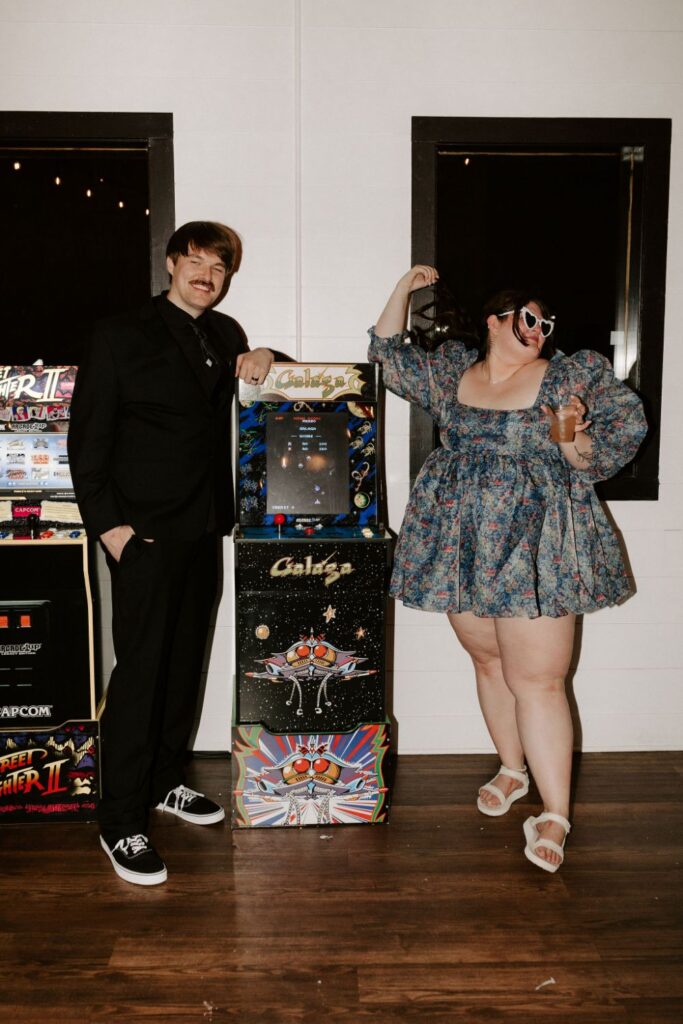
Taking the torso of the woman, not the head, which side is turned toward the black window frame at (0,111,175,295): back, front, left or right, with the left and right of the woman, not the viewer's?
right

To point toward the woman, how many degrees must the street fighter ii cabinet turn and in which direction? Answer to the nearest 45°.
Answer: approximately 45° to its left

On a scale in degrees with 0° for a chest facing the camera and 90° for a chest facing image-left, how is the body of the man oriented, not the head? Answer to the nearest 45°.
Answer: approximately 315°

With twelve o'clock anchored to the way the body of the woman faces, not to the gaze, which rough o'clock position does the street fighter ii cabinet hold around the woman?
The street fighter ii cabinet is roughly at 3 o'clock from the woman.

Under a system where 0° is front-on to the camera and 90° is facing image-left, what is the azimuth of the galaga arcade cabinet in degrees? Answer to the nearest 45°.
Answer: approximately 0°

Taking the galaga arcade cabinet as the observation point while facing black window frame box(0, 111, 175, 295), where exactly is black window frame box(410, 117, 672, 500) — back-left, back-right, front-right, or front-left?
back-right

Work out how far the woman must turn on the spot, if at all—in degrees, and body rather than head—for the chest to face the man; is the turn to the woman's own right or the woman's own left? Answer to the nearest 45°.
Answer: approximately 90° to the woman's own right

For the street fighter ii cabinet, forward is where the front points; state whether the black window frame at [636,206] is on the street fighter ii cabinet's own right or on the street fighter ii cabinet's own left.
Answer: on the street fighter ii cabinet's own left

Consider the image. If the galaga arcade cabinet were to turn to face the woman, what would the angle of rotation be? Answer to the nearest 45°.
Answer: approximately 90° to its left

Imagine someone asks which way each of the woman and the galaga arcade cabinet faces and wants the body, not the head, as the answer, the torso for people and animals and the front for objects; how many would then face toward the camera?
2

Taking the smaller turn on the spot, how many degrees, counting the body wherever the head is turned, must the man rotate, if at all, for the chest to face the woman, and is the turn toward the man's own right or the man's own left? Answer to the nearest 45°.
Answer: approximately 45° to the man's own left
